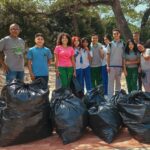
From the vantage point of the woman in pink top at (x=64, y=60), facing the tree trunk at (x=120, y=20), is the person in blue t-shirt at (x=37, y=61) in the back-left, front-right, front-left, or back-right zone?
back-left

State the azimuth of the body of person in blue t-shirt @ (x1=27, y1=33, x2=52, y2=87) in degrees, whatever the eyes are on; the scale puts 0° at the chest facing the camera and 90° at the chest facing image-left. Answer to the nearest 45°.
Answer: approximately 0°

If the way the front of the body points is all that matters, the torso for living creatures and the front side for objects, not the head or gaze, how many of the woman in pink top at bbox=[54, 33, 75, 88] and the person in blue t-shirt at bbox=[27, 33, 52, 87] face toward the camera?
2

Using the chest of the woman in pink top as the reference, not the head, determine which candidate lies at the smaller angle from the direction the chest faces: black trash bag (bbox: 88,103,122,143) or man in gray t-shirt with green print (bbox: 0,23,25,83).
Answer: the black trash bag

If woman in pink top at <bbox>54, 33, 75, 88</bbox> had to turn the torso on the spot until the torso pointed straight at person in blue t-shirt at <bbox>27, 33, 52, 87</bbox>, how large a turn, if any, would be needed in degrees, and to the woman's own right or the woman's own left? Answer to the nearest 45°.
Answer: approximately 45° to the woman's own right

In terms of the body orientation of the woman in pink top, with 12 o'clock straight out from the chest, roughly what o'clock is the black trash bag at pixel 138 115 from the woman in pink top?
The black trash bag is roughly at 11 o'clock from the woman in pink top.

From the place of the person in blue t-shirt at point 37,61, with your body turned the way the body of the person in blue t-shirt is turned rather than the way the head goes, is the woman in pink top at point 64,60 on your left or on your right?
on your left
